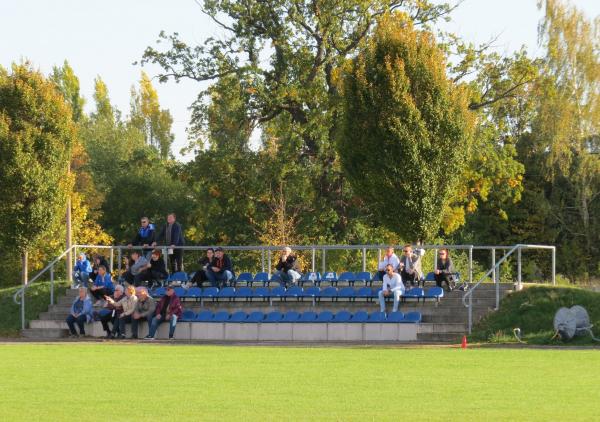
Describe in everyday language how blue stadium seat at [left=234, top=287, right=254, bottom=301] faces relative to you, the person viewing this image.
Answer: facing the viewer

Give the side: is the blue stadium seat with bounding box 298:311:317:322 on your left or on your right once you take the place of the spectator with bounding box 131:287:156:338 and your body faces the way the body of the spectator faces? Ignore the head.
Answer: on your left

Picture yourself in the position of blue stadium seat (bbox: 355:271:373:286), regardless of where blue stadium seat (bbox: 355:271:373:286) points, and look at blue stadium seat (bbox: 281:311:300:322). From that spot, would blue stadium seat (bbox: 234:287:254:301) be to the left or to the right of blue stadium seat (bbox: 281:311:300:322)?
right

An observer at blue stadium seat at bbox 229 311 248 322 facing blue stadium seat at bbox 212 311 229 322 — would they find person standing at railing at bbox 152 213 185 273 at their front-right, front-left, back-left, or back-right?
front-right

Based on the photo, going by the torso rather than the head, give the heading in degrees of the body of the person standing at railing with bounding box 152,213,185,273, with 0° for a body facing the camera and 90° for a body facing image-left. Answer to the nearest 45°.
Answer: approximately 45°

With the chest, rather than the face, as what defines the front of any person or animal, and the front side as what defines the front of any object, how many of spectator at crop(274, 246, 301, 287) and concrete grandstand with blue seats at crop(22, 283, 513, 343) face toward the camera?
2

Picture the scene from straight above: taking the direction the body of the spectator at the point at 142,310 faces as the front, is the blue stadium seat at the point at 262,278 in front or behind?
behind

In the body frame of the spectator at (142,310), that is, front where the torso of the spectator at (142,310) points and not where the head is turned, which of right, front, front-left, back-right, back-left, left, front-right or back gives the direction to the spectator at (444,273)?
back-left

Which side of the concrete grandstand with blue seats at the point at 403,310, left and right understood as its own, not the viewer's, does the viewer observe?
front

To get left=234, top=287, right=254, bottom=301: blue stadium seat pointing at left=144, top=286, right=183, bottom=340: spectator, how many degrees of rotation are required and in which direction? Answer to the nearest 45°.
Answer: approximately 45° to its right

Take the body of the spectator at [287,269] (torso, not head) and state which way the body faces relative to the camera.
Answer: toward the camera

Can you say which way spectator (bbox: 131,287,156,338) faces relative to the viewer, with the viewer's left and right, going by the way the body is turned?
facing the viewer and to the left of the viewer
